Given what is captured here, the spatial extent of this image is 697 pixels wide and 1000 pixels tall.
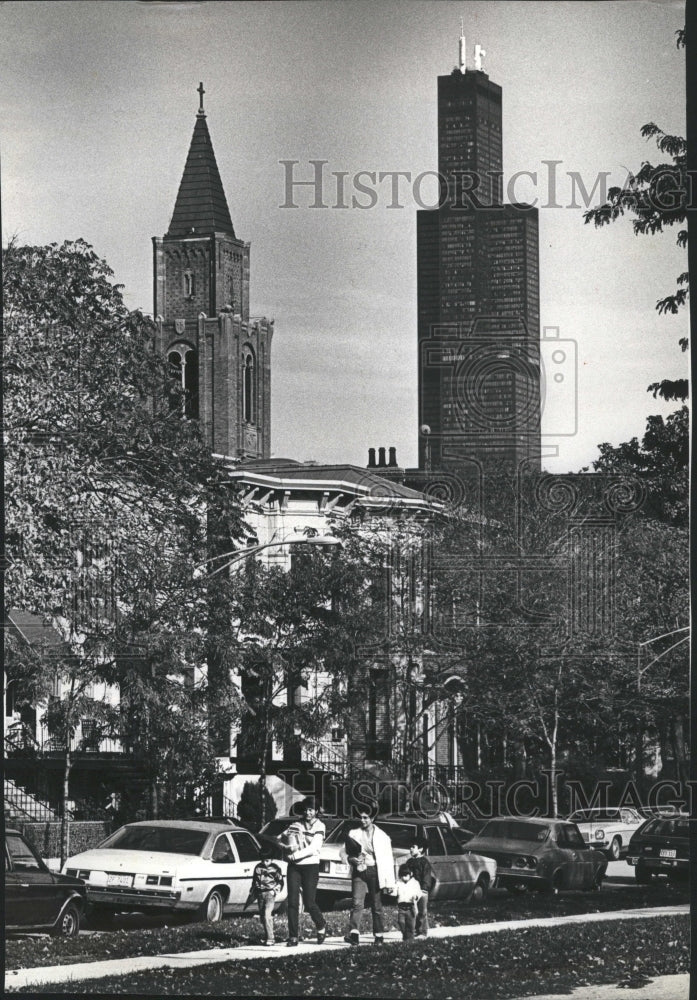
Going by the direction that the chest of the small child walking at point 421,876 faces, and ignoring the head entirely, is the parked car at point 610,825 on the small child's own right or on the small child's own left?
on the small child's own left

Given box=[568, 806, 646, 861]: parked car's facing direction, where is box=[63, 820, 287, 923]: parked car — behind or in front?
in front

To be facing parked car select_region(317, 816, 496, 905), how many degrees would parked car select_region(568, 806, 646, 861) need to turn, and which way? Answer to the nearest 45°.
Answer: approximately 45° to its right

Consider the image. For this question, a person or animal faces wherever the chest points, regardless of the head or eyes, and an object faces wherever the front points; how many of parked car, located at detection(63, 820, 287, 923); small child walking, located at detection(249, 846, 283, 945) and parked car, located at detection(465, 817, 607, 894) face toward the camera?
1

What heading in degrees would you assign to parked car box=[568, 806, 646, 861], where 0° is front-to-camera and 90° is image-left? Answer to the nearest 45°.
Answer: approximately 45°

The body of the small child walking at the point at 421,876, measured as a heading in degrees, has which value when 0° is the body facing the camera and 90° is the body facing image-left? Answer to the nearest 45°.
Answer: approximately 45°

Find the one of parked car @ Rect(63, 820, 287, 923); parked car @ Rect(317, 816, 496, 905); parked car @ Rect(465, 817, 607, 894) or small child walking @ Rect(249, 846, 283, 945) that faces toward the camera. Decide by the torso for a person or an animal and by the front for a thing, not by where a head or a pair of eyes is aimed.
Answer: the small child walking

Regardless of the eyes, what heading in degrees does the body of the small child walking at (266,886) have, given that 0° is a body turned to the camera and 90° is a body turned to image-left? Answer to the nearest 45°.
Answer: approximately 0°
